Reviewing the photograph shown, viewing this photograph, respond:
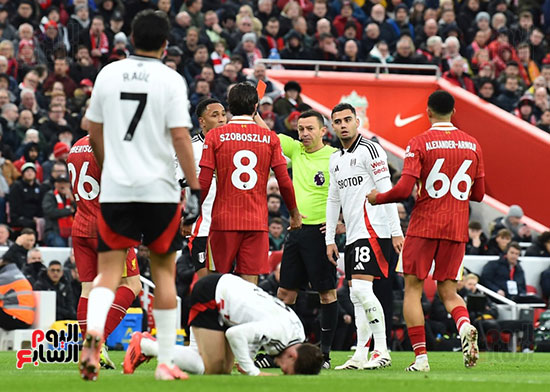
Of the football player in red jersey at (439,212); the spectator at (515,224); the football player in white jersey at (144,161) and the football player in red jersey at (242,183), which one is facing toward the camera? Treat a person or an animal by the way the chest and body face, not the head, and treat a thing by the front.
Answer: the spectator

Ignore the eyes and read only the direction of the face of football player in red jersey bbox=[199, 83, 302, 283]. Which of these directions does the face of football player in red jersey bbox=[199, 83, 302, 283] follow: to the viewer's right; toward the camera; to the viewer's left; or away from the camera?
away from the camera

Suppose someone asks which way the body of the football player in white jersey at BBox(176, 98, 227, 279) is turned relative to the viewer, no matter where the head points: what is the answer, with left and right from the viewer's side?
facing the viewer and to the right of the viewer

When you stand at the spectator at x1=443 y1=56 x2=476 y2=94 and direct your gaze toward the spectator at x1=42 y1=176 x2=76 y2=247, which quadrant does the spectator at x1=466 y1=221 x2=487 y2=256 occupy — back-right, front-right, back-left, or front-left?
front-left

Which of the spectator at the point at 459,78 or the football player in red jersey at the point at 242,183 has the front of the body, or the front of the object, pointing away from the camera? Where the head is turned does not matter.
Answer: the football player in red jersey

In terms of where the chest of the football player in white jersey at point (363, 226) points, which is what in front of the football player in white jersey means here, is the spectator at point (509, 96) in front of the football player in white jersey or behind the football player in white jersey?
behind

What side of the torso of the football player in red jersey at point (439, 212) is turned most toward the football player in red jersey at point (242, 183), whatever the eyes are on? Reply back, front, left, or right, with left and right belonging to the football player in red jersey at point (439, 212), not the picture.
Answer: left

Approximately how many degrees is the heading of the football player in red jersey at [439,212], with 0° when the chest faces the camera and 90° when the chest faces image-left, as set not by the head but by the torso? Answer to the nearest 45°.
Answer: approximately 180°

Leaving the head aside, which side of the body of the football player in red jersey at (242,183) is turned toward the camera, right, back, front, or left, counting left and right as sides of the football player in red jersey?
back

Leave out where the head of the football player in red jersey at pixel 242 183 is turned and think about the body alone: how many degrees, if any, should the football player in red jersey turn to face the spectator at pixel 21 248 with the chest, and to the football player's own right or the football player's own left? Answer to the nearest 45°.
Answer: approximately 45° to the football player's own left

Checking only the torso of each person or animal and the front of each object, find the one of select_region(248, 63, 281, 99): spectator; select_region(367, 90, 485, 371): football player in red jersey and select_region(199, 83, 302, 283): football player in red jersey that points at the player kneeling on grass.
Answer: the spectator

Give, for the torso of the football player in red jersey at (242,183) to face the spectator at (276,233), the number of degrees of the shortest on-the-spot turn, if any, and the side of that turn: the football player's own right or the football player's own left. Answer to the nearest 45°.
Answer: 0° — they already face them

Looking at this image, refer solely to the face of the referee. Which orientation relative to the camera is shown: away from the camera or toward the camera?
toward the camera

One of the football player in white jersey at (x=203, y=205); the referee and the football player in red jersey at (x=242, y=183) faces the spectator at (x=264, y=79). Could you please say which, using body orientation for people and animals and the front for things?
the football player in red jersey

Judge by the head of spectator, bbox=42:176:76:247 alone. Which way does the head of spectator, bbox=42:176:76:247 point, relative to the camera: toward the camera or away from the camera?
toward the camera
